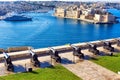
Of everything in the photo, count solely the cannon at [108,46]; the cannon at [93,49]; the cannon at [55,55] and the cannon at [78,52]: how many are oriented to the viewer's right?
0

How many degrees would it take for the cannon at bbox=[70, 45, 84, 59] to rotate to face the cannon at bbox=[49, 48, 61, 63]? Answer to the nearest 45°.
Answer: approximately 90° to its left

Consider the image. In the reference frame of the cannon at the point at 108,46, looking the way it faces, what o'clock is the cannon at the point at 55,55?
the cannon at the point at 55,55 is roughly at 9 o'clock from the cannon at the point at 108,46.

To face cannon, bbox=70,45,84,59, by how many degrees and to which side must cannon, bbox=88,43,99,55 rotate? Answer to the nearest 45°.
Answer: approximately 90° to its left

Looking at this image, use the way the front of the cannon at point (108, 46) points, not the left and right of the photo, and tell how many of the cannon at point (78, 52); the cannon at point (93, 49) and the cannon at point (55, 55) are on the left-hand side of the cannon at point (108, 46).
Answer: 3

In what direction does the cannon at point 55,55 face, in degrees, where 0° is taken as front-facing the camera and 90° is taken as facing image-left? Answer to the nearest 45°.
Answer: approximately 135°

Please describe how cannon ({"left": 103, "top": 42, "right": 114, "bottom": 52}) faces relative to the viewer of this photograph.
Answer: facing away from the viewer and to the left of the viewer

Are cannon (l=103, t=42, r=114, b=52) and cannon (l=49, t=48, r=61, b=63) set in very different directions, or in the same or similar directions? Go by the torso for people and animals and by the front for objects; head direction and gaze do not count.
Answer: same or similar directions

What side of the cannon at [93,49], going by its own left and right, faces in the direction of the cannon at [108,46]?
right

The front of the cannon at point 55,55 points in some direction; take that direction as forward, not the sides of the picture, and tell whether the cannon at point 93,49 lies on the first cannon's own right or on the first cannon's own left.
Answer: on the first cannon's own right

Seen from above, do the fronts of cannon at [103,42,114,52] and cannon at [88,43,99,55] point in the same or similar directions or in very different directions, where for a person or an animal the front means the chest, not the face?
same or similar directions

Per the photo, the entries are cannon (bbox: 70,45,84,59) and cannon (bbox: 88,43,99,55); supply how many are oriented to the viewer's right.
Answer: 0

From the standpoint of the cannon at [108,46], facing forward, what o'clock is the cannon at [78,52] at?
the cannon at [78,52] is roughly at 9 o'clock from the cannon at [108,46].

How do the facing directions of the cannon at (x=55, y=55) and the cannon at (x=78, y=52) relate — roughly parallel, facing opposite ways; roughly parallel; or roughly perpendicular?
roughly parallel

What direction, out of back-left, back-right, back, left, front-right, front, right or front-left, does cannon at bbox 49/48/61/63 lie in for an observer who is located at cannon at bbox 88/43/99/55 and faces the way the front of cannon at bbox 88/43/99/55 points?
left

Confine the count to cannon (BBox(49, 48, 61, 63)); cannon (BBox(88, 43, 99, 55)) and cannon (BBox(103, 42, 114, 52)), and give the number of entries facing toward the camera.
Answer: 0
